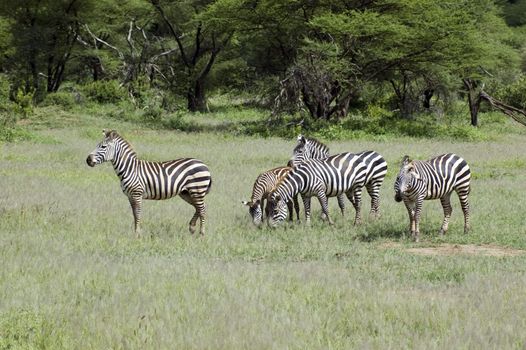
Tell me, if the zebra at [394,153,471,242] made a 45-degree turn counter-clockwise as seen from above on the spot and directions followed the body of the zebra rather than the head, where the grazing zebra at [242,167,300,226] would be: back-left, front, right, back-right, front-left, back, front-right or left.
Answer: right

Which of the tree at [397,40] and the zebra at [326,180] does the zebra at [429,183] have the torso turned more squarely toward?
the zebra

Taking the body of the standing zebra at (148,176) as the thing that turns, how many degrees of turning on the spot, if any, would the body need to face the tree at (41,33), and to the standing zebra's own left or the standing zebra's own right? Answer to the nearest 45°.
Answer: approximately 90° to the standing zebra's own right

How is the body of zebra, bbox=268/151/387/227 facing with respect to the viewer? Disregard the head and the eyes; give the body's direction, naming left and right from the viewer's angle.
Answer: facing to the left of the viewer

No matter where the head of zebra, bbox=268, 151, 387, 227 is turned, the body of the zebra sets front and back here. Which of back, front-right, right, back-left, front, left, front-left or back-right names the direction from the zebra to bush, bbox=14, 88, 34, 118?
front-right

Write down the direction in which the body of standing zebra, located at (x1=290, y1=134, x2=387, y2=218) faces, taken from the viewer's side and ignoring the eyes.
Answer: to the viewer's left

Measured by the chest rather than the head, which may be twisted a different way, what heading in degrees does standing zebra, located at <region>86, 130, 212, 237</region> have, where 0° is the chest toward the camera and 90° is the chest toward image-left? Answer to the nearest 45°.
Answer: approximately 90°

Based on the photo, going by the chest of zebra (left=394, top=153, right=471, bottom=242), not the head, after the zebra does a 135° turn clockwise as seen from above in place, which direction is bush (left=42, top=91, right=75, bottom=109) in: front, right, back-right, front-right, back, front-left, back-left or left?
front-left

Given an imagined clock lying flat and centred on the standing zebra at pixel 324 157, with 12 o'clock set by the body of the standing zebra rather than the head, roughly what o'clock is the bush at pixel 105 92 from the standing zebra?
The bush is roughly at 2 o'clock from the standing zebra.

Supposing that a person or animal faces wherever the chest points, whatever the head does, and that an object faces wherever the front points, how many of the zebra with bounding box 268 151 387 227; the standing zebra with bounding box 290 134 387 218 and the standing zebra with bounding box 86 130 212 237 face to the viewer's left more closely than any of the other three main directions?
3

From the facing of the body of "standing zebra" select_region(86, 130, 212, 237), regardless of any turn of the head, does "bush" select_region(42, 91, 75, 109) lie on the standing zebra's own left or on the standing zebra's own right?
on the standing zebra's own right

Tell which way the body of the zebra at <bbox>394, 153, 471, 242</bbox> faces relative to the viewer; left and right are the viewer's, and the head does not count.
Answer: facing the viewer and to the left of the viewer

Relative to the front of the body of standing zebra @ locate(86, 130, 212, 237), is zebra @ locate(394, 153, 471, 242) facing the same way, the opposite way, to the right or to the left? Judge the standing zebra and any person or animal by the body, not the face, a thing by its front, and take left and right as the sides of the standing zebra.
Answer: the same way

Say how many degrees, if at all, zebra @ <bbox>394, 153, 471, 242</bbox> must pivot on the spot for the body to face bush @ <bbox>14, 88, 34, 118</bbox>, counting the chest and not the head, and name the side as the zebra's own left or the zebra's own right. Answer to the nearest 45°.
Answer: approximately 90° to the zebra's own right

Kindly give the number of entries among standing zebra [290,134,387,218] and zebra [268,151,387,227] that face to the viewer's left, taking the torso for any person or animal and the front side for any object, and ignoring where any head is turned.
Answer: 2
